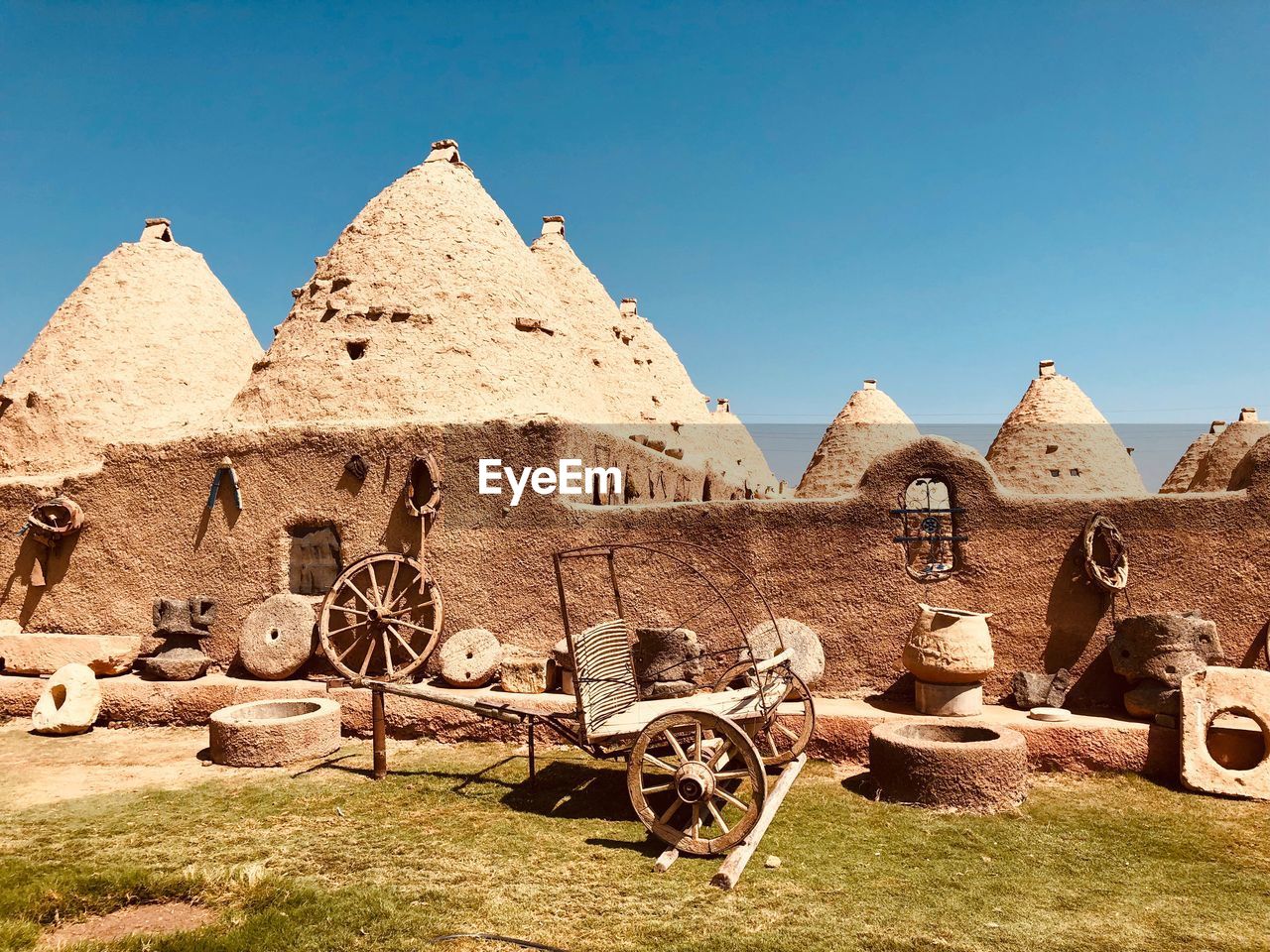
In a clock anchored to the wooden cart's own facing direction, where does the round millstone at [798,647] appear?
The round millstone is roughly at 4 o'clock from the wooden cart.

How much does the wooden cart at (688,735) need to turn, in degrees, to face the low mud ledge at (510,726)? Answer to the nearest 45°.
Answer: approximately 45° to its right

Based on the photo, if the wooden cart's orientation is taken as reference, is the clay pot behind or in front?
behind

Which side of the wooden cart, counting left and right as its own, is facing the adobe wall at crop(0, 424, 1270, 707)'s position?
right

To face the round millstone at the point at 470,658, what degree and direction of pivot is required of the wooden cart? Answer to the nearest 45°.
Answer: approximately 45° to its right

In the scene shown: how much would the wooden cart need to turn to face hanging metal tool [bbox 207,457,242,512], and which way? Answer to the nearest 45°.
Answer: approximately 45° to its right

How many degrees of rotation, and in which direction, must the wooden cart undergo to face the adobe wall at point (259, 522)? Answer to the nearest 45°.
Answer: approximately 45° to its right

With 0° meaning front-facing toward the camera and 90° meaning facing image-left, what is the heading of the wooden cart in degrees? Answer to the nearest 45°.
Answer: approximately 90°

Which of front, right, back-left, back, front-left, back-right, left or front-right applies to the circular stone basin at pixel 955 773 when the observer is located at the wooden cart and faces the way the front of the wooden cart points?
back

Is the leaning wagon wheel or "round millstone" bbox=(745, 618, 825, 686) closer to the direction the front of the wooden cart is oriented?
the leaning wagon wheel
